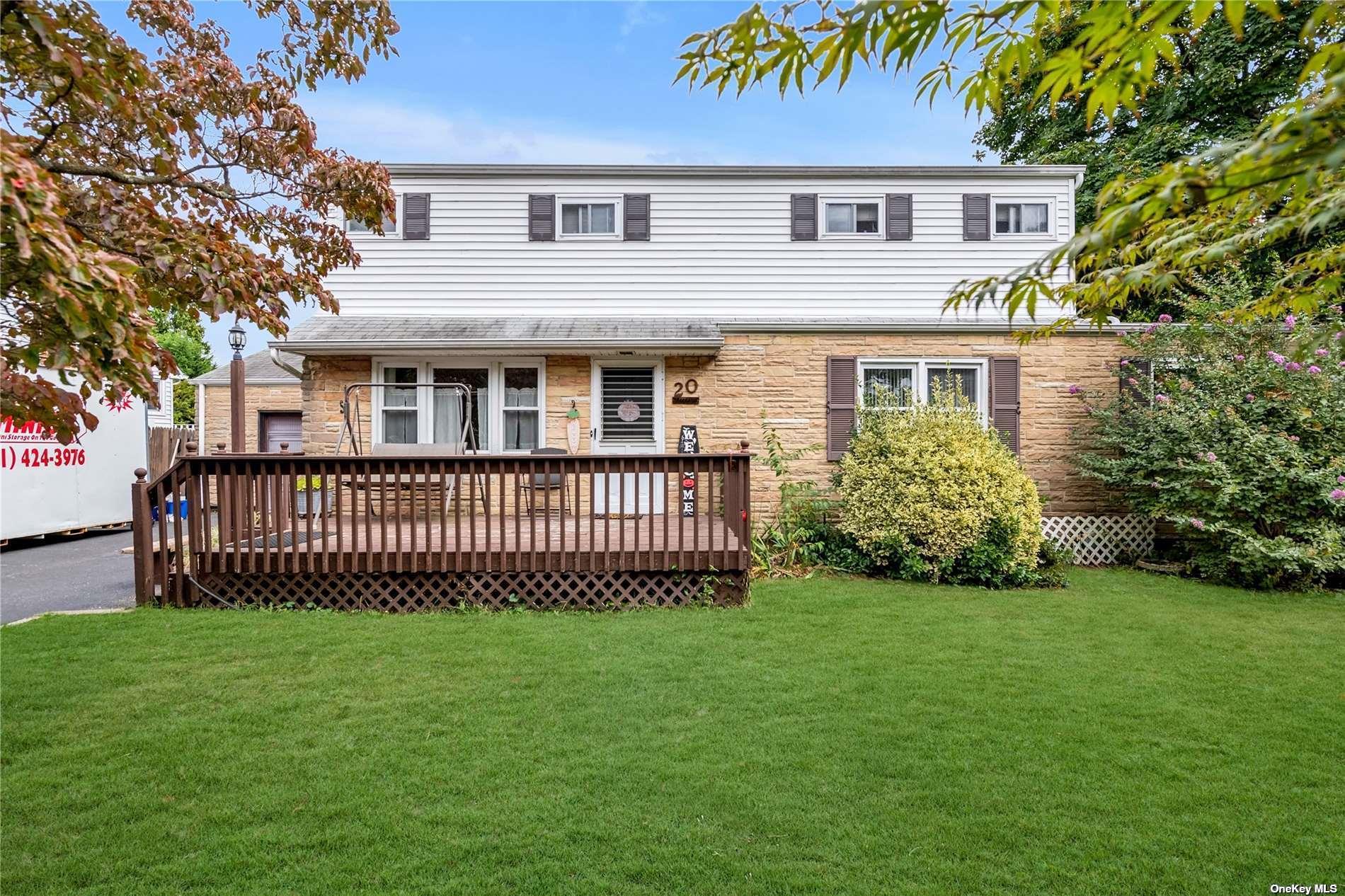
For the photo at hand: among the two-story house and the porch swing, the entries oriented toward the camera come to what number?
2

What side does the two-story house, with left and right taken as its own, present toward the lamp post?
right

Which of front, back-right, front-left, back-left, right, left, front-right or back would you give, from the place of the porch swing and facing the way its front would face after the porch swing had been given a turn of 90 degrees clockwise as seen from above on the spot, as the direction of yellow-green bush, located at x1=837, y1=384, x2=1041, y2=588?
back-left

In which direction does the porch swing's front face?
toward the camera

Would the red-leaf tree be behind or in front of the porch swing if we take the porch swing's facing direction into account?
in front

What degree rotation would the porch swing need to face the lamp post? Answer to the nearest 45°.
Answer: approximately 135° to its right

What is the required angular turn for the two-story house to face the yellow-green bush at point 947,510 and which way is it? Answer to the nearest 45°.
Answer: approximately 45° to its left

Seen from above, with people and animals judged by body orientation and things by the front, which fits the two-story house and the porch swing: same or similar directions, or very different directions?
same or similar directions

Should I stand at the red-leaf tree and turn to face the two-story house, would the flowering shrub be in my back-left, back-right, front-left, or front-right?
front-right
